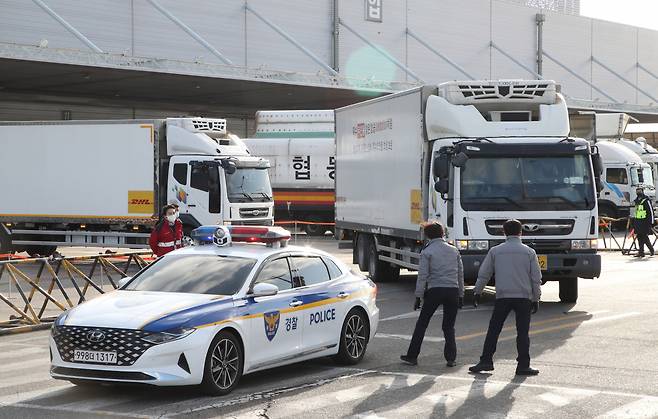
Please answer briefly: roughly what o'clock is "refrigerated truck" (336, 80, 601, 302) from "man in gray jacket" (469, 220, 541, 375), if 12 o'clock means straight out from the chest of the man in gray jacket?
The refrigerated truck is roughly at 12 o'clock from the man in gray jacket.

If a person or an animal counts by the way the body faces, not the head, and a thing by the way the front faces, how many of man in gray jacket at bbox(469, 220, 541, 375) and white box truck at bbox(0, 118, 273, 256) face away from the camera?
1

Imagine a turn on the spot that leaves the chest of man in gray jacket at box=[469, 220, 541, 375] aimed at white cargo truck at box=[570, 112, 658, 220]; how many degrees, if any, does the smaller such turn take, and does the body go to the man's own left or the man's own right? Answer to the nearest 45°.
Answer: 0° — they already face it

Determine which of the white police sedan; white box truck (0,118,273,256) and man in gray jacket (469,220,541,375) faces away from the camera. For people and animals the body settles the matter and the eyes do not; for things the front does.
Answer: the man in gray jacket

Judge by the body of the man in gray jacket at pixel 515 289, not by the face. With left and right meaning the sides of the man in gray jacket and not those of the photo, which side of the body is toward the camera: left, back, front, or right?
back

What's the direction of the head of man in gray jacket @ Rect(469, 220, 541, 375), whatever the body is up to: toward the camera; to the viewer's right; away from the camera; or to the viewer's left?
away from the camera

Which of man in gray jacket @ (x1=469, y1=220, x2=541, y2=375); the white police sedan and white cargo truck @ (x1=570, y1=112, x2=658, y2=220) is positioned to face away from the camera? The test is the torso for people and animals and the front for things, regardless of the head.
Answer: the man in gray jacket

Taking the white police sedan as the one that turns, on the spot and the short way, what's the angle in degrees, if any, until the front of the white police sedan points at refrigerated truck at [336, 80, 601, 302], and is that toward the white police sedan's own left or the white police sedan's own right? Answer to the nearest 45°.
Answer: approximately 180°

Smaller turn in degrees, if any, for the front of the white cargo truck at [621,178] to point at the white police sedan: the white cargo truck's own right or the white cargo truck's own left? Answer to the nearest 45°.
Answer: approximately 45° to the white cargo truck's own right

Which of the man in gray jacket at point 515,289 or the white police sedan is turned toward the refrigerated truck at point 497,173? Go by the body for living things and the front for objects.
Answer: the man in gray jacket

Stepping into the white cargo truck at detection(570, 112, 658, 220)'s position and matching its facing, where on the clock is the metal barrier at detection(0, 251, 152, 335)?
The metal barrier is roughly at 2 o'clock from the white cargo truck.

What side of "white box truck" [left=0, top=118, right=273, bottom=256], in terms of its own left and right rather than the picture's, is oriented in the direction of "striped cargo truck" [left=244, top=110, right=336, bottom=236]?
left
